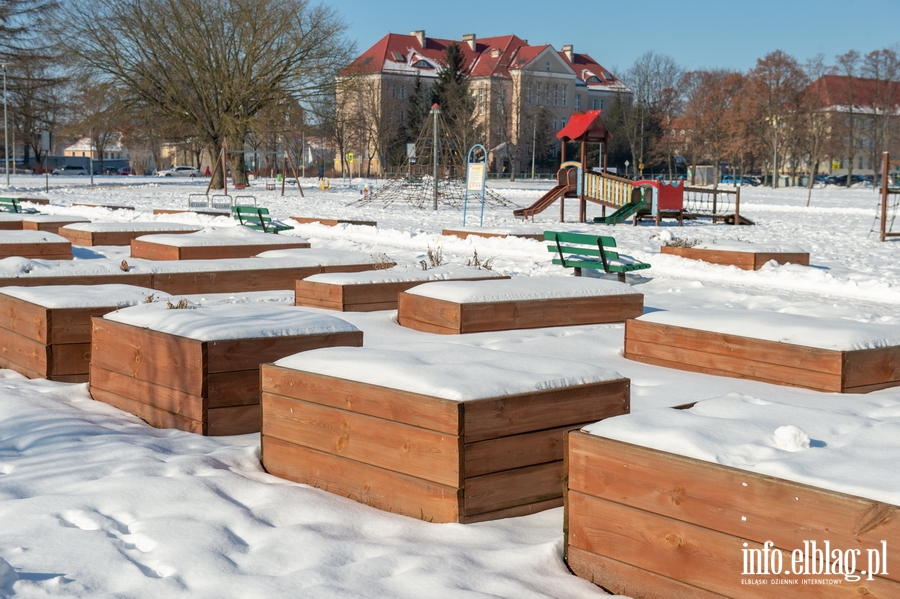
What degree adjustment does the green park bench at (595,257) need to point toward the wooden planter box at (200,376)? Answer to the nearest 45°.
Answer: approximately 135° to its right

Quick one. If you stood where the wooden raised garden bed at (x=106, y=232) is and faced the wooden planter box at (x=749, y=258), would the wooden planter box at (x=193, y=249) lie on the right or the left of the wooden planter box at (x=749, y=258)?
right
